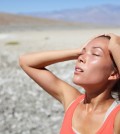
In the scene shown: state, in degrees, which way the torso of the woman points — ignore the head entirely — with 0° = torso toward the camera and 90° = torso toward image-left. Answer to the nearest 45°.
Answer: approximately 45°
